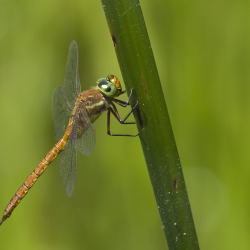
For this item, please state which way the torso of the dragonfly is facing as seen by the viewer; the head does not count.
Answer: to the viewer's right
